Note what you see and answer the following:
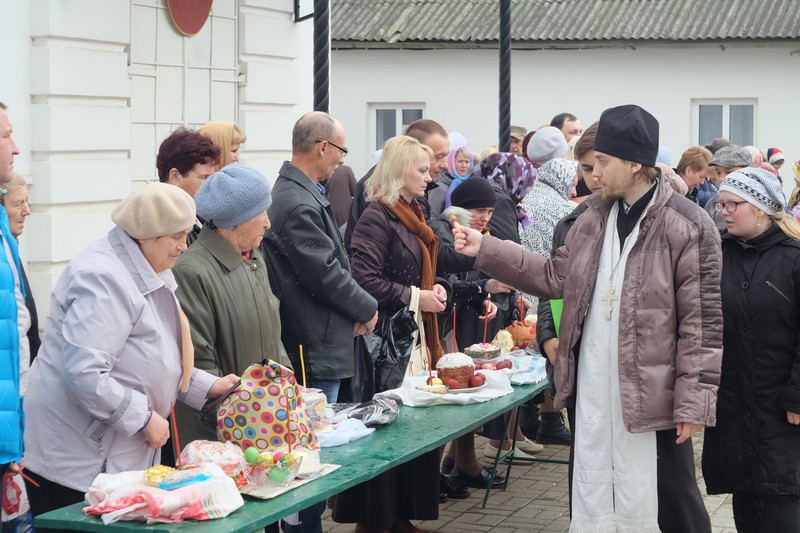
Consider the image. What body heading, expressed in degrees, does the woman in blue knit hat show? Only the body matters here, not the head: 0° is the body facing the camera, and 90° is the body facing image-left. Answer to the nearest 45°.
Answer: approximately 315°

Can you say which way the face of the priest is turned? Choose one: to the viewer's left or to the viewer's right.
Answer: to the viewer's left

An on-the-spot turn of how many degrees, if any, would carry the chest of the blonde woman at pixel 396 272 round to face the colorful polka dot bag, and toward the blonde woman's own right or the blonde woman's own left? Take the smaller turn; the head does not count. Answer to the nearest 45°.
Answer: approximately 90° to the blonde woman's own right

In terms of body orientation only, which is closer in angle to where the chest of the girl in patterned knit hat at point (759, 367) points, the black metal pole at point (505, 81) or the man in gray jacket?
the man in gray jacket

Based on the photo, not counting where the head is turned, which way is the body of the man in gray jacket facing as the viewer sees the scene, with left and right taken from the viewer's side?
facing to the right of the viewer

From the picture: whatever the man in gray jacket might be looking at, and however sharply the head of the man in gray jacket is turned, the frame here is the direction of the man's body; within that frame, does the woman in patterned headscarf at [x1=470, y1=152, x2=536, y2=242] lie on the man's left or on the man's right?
on the man's left

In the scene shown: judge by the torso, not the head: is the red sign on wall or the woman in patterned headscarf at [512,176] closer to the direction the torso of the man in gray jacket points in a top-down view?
the woman in patterned headscarf

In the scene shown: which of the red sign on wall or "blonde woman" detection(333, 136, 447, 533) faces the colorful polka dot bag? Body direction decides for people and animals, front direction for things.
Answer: the red sign on wall
